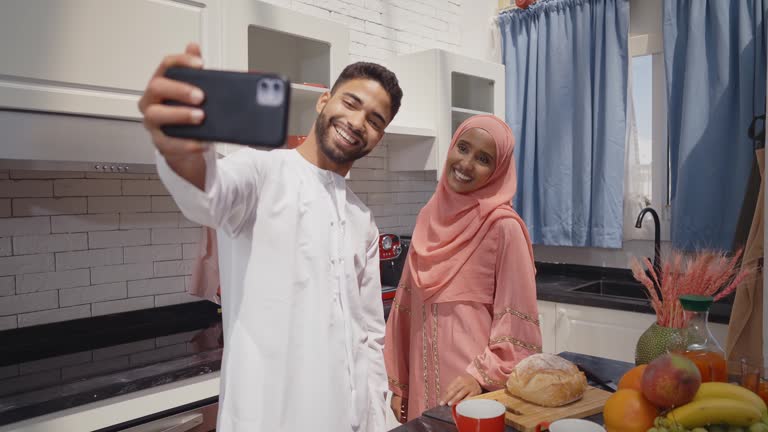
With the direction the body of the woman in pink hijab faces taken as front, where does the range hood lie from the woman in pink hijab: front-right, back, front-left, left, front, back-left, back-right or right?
front-right

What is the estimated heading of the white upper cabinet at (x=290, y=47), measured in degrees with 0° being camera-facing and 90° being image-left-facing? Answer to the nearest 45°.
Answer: approximately 315°

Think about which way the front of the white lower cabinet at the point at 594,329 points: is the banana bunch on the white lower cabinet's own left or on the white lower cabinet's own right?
on the white lower cabinet's own left

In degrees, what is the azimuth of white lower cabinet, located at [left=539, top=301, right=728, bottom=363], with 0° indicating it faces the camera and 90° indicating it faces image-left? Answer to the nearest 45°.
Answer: approximately 45°

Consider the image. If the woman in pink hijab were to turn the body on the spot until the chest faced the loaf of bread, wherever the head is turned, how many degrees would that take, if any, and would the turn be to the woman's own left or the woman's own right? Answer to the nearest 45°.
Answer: approximately 45° to the woman's own left

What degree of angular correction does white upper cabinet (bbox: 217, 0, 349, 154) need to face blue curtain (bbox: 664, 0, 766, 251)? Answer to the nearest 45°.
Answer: approximately 45° to its left

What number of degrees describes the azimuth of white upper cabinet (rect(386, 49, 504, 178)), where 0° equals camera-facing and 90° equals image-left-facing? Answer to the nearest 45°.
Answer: approximately 315°

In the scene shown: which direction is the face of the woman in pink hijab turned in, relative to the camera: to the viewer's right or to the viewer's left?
to the viewer's left
